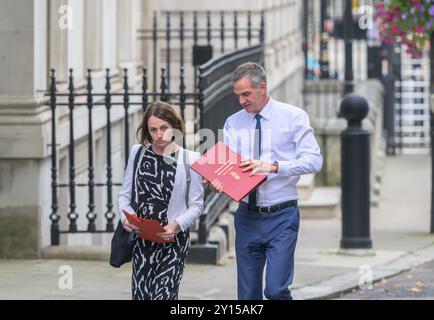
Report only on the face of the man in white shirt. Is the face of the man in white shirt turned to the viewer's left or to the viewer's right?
to the viewer's left

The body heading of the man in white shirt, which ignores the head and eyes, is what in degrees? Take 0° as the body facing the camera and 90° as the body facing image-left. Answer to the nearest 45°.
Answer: approximately 45°

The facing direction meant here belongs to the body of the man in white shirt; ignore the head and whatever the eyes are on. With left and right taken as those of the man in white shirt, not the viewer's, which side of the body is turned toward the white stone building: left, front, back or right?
right

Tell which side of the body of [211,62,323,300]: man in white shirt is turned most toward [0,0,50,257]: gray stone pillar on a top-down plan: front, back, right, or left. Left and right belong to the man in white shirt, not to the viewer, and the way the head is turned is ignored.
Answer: right

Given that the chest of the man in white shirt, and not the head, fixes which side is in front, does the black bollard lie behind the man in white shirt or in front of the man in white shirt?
behind

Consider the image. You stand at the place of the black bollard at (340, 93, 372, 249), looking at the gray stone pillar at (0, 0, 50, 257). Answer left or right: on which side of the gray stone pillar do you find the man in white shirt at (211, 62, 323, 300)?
left
